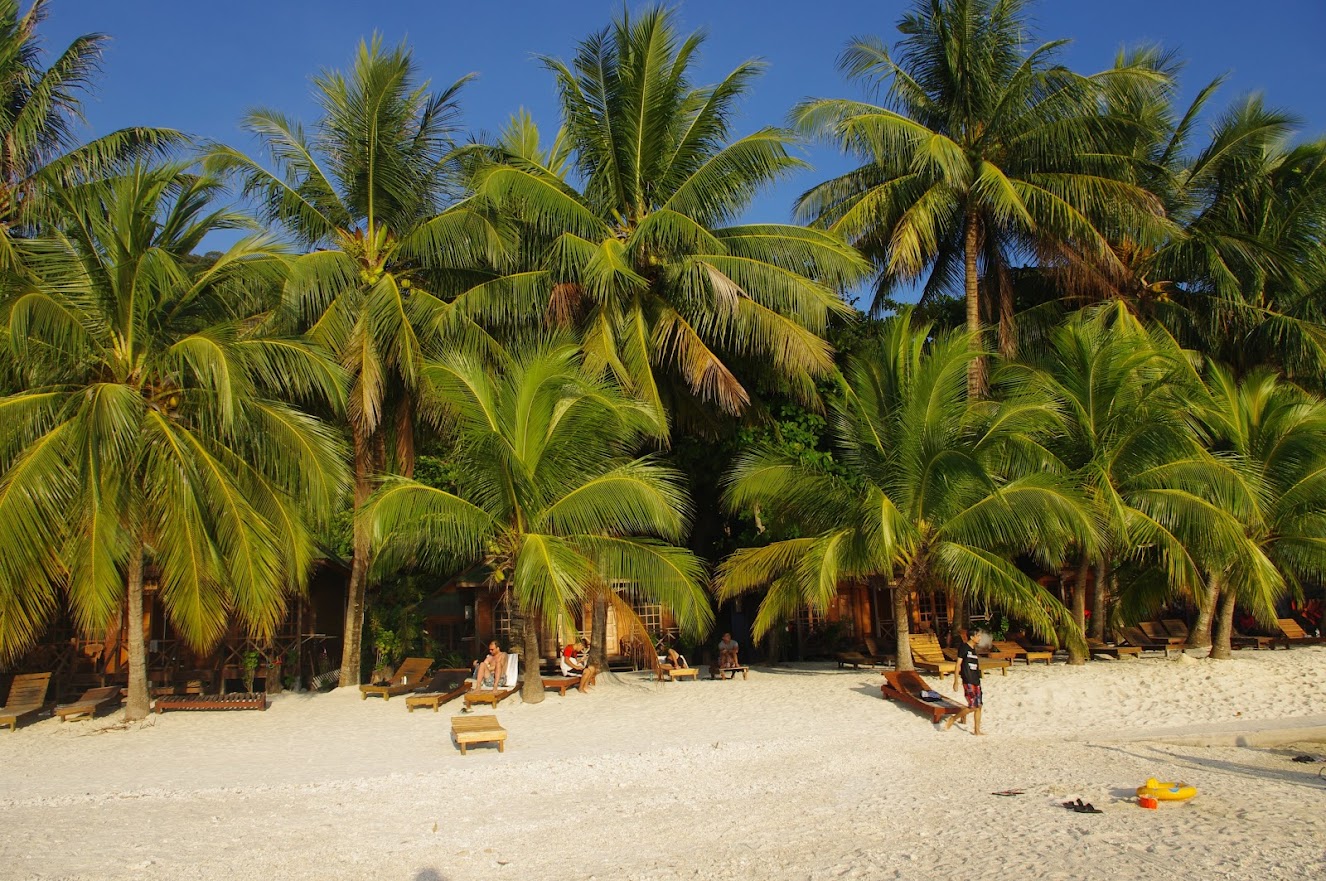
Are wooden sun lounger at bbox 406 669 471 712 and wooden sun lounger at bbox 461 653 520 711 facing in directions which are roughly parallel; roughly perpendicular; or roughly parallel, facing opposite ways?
roughly parallel

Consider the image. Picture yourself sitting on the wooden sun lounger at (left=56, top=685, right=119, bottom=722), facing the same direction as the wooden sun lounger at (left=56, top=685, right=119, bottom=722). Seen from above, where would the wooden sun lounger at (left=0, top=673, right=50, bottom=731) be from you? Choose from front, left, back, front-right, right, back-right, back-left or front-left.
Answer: right

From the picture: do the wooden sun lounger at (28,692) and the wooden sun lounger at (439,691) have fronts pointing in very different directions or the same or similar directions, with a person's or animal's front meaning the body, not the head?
same or similar directions

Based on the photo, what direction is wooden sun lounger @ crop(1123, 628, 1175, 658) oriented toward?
to the viewer's right

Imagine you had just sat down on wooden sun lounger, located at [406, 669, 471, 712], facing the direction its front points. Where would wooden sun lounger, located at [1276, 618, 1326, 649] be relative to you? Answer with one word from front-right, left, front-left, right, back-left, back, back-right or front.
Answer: back-left

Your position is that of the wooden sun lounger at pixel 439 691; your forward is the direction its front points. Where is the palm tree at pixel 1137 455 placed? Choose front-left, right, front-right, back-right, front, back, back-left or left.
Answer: back-left

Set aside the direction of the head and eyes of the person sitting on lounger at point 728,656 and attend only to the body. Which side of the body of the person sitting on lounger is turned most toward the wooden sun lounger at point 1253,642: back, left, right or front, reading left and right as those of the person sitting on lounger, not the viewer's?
left

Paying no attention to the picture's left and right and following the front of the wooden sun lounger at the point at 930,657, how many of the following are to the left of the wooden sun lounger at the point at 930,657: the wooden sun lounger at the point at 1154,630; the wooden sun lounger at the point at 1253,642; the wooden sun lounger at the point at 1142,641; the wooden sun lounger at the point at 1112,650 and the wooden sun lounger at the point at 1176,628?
5

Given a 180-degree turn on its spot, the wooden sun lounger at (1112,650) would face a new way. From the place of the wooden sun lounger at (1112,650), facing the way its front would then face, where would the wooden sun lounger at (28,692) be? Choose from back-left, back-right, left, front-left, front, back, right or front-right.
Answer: left

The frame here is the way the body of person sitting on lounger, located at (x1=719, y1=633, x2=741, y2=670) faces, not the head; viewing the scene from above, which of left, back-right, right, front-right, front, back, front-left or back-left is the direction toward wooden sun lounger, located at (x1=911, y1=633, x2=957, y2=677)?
left

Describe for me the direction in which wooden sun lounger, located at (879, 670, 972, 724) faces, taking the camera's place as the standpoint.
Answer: facing the viewer and to the right of the viewer

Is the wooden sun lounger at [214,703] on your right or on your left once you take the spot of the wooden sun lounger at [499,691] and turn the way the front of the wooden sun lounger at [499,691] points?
on your right

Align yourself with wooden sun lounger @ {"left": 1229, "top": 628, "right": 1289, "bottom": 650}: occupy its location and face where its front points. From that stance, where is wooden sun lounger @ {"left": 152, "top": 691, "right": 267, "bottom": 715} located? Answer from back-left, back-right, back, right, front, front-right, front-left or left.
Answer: back-right

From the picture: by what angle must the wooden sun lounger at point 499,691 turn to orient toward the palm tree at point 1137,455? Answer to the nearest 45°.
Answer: approximately 135° to its left

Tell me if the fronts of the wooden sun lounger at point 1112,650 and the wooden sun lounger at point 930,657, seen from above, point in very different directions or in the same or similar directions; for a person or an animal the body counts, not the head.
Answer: same or similar directions

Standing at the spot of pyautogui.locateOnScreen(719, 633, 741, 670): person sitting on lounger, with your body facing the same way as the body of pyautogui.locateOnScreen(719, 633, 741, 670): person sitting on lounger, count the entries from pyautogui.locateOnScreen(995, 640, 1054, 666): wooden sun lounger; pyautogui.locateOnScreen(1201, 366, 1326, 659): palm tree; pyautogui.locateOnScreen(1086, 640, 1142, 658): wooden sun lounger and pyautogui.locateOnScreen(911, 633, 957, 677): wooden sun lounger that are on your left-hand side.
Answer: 4
